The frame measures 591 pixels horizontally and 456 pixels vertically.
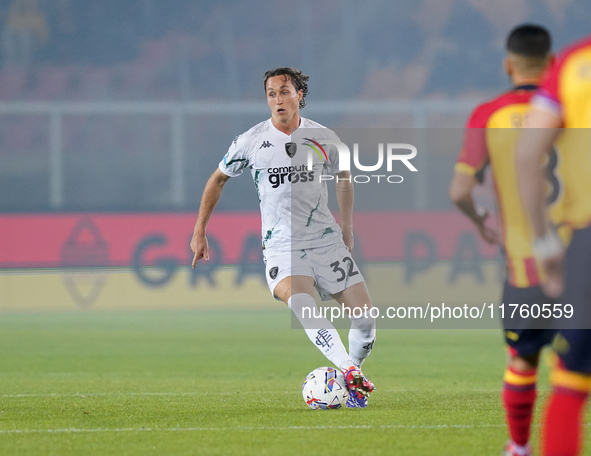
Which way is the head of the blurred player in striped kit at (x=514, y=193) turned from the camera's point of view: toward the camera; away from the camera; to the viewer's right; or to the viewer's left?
away from the camera

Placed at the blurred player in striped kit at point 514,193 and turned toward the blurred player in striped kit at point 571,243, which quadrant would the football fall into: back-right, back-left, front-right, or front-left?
back-right

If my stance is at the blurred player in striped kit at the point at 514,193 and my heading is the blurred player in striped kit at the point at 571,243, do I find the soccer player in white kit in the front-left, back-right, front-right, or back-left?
back-right

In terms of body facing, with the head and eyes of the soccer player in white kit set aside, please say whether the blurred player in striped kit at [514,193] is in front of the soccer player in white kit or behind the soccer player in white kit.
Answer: in front

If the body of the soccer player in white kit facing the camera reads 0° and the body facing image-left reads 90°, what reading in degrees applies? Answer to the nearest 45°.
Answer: approximately 0°

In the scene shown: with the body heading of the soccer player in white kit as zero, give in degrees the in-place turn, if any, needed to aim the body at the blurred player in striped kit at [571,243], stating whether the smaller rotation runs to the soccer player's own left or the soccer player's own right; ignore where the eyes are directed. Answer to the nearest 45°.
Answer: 0° — they already face them
